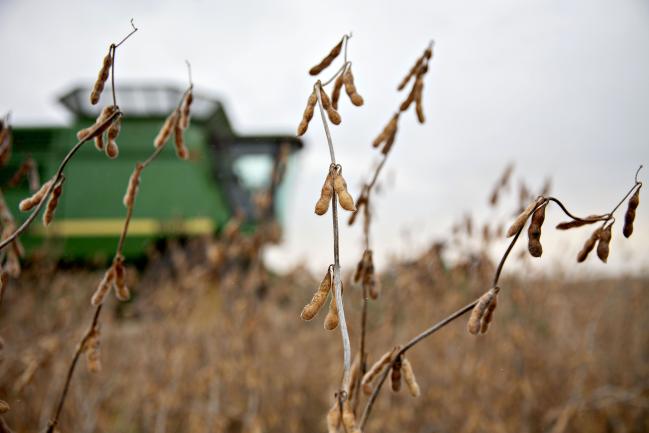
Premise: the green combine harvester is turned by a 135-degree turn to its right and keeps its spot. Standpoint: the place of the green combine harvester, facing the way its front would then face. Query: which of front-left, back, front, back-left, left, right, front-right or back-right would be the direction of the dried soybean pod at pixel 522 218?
front-left

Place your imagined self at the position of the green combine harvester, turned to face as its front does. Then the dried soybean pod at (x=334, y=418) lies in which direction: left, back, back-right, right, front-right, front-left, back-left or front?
right

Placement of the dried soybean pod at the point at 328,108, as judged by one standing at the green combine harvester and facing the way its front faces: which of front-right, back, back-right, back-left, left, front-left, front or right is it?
right

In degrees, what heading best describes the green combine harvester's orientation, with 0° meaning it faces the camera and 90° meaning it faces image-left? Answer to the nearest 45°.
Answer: approximately 270°

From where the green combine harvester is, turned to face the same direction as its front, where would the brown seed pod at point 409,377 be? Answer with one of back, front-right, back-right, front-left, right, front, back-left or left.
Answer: right

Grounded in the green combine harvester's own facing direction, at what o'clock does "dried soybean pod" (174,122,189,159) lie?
The dried soybean pod is roughly at 3 o'clock from the green combine harvester.

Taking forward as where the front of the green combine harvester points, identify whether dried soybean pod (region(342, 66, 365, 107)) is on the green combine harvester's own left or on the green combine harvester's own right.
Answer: on the green combine harvester's own right

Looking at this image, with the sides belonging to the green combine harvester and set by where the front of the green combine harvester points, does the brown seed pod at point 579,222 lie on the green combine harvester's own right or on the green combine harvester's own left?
on the green combine harvester's own right

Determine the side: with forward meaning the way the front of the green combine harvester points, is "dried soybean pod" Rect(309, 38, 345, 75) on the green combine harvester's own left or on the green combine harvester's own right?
on the green combine harvester's own right

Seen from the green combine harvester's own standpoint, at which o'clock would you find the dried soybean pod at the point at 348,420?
The dried soybean pod is roughly at 3 o'clock from the green combine harvester.

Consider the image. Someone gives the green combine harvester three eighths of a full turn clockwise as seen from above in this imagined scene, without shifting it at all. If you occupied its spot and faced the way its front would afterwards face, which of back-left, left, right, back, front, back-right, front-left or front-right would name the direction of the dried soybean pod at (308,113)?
front-left

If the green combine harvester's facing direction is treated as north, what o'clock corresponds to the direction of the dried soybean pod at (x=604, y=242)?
The dried soybean pod is roughly at 3 o'clock from the green combine harvester.

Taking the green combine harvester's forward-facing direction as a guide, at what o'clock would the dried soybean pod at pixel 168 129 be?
The dried soybean pod is roughly at 3 o'clock from the green combine harvester.

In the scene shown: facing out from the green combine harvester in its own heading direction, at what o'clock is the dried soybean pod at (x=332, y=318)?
The dried soybean pod is roughly at 3 o'clock from the green combine harvester.

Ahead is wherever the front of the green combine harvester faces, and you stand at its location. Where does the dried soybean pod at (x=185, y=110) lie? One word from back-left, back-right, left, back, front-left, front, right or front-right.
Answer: right
